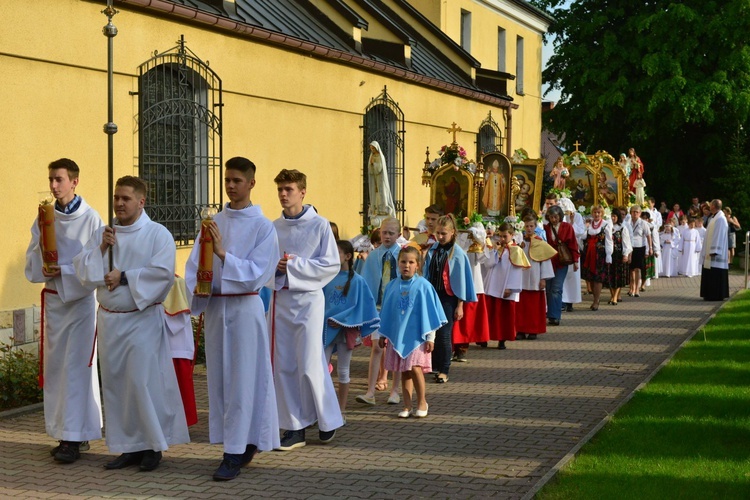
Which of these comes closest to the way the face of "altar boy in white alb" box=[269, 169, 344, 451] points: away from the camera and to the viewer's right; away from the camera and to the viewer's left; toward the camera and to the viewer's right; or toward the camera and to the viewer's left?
toward the camera and to the viewer's left

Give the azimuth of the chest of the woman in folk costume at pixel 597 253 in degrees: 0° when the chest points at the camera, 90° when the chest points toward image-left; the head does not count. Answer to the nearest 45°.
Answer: approximately 45°

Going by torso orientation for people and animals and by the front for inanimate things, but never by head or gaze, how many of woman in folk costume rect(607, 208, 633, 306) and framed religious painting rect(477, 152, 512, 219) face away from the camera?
0

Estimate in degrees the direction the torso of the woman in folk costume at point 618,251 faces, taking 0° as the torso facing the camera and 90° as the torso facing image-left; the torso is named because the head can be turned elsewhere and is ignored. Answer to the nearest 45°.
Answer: approximately 45°

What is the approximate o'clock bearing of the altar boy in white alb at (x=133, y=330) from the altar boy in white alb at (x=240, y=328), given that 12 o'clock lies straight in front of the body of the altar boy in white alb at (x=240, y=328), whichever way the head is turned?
the altar boy in white alb at (x=133, y=330) is roughly at 2 o'clock from the altar boy in white alb at (x=240, y=328).

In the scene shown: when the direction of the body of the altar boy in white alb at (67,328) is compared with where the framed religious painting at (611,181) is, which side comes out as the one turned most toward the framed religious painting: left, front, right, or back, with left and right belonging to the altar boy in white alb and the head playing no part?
back

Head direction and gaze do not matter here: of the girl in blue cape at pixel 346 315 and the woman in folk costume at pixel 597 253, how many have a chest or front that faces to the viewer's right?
0

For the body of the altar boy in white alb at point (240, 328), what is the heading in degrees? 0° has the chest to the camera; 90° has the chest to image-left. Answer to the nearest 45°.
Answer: approximately 45°

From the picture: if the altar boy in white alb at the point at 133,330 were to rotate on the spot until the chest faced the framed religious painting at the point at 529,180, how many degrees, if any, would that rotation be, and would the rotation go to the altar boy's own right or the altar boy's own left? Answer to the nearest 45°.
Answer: approximately 180°

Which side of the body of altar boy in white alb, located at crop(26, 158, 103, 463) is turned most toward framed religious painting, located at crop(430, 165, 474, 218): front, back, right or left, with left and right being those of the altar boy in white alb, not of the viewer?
back

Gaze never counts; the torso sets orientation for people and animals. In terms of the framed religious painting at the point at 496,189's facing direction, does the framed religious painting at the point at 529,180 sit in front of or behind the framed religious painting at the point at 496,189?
behind
